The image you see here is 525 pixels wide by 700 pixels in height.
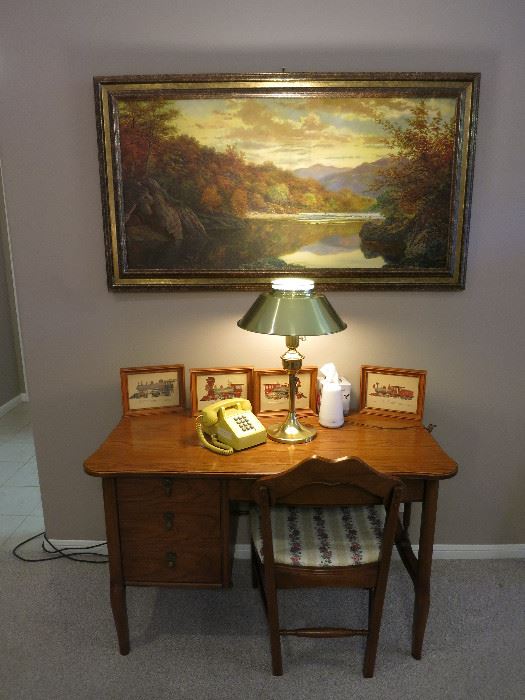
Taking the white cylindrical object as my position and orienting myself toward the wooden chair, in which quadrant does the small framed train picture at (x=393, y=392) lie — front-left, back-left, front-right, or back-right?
back-left

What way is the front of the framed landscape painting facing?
toward the camera

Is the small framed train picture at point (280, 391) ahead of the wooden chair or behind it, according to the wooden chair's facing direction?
ahead

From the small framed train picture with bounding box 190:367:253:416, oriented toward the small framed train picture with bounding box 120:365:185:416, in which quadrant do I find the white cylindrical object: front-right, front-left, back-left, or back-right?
back-left

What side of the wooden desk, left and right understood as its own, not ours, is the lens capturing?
front

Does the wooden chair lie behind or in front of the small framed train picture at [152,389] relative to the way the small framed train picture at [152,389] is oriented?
in front

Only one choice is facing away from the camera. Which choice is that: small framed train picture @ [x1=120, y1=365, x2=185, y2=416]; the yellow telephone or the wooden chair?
the wooden chair

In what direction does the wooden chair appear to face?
away from the camera

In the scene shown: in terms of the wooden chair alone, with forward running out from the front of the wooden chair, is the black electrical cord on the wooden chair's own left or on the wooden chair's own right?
on the wooden chair's own left

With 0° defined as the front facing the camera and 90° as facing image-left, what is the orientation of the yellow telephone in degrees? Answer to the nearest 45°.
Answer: approximately 315°

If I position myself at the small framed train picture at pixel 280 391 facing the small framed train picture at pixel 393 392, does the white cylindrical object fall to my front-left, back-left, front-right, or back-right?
front-right

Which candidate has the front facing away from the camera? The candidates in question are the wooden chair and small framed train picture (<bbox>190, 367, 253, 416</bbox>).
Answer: the wooden chair

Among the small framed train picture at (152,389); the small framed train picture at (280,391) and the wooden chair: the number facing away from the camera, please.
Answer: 1

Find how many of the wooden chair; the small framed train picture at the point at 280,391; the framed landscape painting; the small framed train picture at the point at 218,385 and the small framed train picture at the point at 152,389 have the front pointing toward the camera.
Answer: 4
